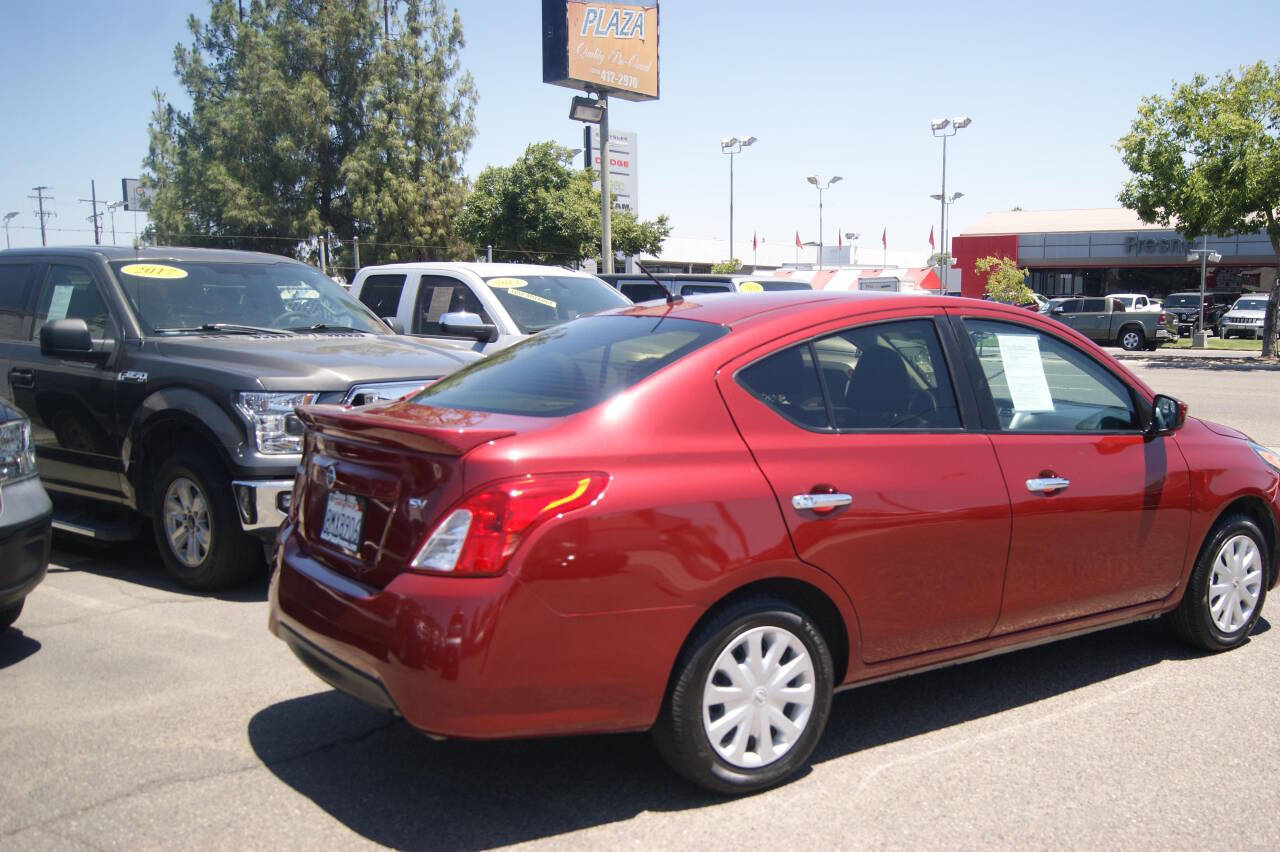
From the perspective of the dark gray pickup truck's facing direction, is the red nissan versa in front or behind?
in front

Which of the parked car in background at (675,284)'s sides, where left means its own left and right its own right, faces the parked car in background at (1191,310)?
left

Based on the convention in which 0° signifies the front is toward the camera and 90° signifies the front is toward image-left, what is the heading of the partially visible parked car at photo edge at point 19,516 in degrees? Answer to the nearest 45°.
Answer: approximately 315°

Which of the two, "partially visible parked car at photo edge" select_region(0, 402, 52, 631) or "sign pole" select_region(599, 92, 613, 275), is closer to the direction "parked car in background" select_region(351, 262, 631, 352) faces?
the partially visible parked car at photo edge

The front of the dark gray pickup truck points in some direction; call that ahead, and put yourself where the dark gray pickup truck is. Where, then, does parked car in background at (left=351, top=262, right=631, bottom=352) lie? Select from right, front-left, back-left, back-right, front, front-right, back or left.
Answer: left

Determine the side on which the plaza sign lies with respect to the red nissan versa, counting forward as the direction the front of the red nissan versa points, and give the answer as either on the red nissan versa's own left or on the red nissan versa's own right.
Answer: on the red nissan versa's own left

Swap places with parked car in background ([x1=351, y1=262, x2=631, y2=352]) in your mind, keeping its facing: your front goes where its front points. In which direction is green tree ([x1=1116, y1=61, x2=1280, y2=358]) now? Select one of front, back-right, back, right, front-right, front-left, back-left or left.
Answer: left

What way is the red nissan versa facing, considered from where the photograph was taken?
facing away from the viewer and to the right of the viewer

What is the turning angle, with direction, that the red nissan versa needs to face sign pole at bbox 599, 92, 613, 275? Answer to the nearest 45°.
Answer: approximately 45° to its left

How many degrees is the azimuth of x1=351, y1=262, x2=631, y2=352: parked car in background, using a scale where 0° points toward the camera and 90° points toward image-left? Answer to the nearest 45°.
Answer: approximately 315°

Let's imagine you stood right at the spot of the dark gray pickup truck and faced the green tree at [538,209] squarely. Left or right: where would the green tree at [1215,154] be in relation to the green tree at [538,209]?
right

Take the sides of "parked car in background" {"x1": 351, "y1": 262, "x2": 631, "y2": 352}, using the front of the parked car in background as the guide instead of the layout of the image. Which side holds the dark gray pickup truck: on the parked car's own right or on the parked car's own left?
on the parked car's own right

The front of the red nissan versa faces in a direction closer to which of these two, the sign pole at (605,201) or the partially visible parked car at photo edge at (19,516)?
the sign pole

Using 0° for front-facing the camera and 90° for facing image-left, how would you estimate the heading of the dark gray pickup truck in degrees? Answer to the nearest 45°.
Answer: approximately 315°

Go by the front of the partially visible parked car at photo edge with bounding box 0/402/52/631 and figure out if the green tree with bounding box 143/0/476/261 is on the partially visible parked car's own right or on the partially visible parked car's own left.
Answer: on the partially visible parked car's own left

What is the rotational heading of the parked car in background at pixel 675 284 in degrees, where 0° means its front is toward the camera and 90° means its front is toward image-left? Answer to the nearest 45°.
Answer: approximately 315°

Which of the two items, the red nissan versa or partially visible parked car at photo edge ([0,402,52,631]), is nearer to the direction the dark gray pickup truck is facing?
the red nissan versa

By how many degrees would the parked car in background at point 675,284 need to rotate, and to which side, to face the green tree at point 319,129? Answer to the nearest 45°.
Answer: approximately 180°
